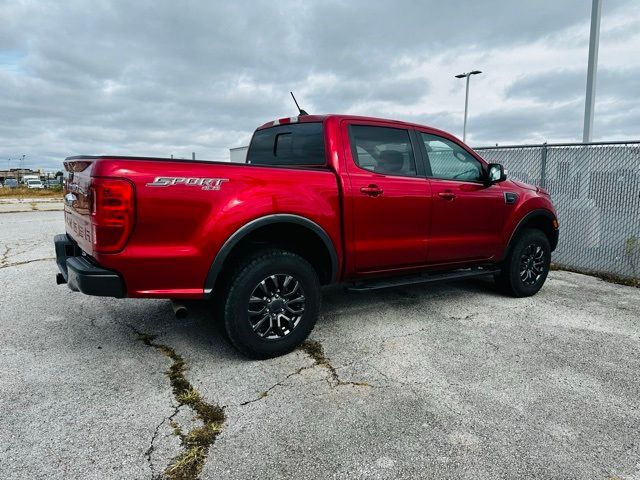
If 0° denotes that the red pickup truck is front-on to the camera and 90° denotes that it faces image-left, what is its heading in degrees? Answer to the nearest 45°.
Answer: approximately 225°

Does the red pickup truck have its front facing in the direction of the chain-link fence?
yes

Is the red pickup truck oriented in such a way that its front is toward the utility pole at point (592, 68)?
yes
